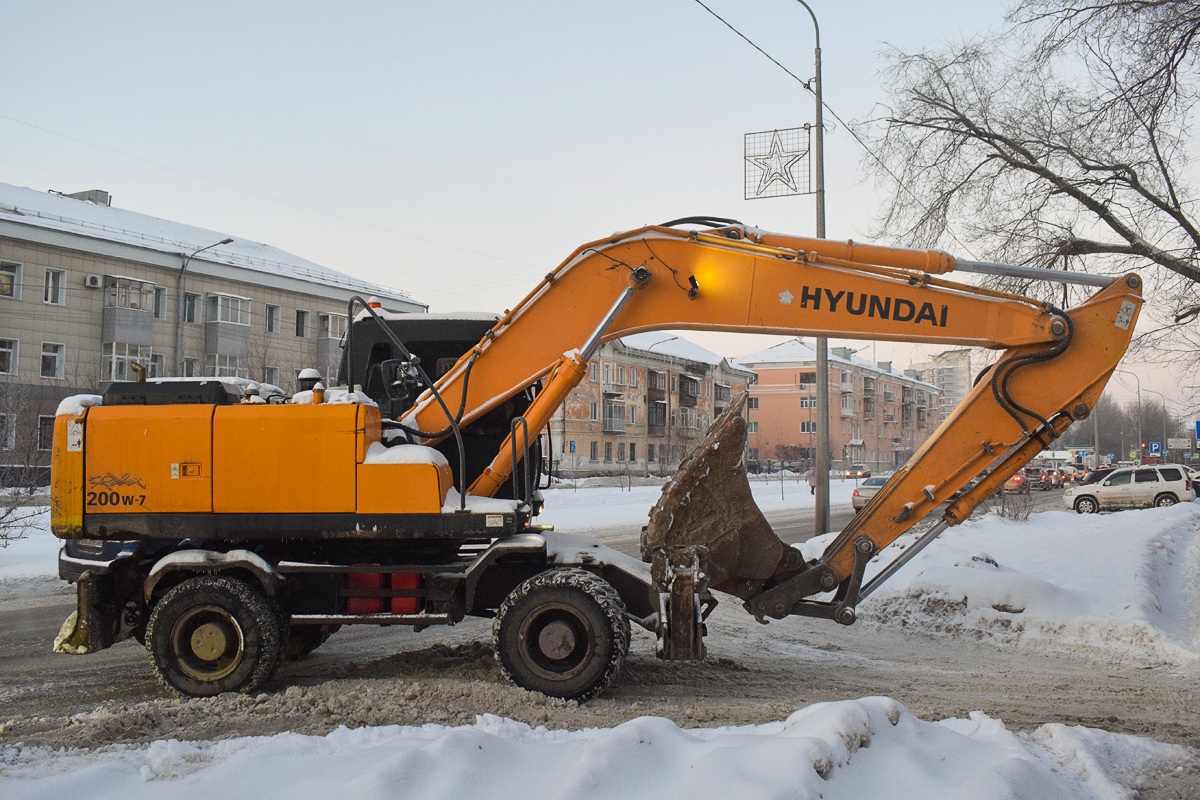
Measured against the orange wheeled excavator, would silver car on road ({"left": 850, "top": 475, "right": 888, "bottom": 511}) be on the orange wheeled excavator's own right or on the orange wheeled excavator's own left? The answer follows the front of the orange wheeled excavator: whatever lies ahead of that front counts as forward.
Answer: on the orange wheeled excavator's own left

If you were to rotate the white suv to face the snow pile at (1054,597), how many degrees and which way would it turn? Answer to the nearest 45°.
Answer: approximately 90° to its left

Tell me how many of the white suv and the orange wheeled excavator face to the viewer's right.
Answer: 1

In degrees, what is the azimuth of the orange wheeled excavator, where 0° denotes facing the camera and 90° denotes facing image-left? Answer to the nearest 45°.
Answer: approximately 270°

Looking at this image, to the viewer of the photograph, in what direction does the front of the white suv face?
facing to the left of the viewer

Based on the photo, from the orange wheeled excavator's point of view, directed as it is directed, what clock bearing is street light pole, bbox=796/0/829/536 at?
The street light pole is roughly at 10 o'clock from the orange wheeled excavator.

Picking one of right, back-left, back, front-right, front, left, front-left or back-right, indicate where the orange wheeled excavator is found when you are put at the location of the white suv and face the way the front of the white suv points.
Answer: left

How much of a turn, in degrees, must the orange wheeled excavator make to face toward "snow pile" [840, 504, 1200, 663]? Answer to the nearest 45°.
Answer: approximately 45° to its left

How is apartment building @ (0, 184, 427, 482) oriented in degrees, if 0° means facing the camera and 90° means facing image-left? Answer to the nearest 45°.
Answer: approximately 315°

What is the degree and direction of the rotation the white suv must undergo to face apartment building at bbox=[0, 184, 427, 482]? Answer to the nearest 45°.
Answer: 0° — it already faces it
